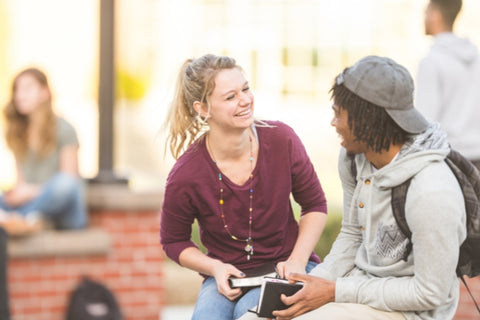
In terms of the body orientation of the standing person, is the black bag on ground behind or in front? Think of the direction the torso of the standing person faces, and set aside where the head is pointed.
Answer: in front

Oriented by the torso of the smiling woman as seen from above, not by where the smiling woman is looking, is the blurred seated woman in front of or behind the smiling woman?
behind

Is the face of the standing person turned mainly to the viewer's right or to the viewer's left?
to the viewer's left

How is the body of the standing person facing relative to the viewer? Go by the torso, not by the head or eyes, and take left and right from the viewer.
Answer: facing away from the viewer and to the left of the viewer

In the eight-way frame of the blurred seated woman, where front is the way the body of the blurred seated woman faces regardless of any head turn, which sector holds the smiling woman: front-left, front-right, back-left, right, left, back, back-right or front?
front-left

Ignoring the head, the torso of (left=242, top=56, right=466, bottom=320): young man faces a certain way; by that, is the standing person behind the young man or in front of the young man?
behind

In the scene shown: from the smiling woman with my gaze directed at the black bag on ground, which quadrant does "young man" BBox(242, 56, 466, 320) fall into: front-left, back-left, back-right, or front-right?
back-right

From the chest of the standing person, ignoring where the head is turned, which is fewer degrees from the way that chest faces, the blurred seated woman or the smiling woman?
the blurred seated woman

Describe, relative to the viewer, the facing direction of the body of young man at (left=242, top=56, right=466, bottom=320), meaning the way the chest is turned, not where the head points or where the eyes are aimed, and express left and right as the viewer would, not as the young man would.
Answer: facing the viewer and to the left of the viewer

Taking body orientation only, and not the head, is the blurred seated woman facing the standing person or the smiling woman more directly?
the smiling woman

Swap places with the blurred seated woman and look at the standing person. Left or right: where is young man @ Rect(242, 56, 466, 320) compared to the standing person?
right

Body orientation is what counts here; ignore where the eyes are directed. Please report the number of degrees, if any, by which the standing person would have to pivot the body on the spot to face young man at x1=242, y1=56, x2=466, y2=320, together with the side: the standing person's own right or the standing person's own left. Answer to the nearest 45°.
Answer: approximately 135° to the standing person's own left

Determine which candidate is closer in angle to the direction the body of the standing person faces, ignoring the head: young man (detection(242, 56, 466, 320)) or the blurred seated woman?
the blurred seated woman
